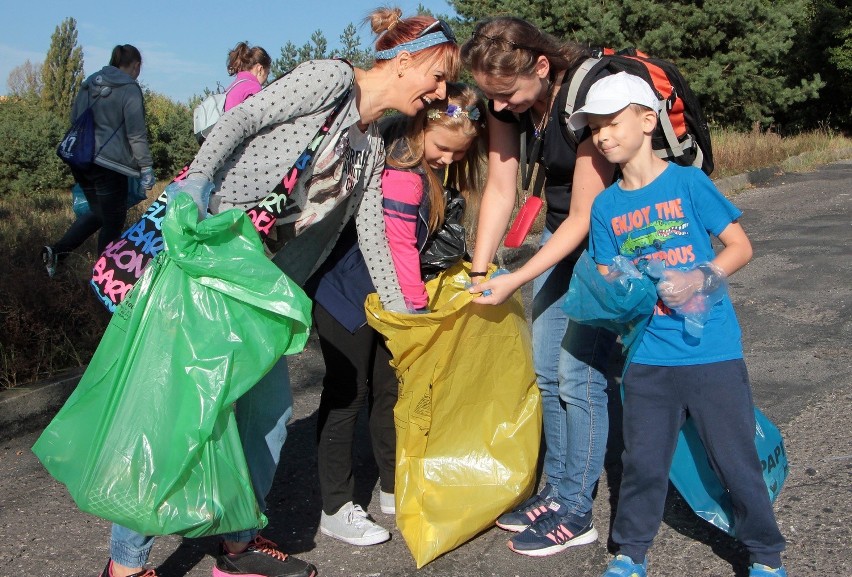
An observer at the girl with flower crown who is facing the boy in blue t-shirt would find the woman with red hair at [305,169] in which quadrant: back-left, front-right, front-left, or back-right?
back-right

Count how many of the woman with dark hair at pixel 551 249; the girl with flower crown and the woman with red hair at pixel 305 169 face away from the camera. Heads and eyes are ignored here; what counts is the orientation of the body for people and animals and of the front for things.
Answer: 0

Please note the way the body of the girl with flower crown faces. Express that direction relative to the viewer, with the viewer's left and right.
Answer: facing the viewer and to the right of the viewer

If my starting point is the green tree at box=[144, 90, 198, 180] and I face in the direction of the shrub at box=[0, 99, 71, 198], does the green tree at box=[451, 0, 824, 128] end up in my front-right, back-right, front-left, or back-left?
back-left

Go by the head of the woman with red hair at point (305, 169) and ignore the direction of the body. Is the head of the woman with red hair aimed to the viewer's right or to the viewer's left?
to the viewer's right

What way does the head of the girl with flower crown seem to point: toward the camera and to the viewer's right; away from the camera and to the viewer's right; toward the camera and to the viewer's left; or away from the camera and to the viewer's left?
toward the camera and to the viewer's right

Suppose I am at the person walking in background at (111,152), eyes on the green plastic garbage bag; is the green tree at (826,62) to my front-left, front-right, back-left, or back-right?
back-left

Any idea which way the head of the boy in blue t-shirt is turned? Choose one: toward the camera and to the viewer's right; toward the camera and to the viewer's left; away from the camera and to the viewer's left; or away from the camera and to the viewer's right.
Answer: toward the camera and to the viewer's left

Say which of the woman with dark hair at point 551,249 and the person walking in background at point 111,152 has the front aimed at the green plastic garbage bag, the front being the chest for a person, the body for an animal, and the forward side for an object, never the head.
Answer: the woman with dark hair

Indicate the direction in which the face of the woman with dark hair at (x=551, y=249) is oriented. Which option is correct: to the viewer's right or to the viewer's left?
to the viewer's left

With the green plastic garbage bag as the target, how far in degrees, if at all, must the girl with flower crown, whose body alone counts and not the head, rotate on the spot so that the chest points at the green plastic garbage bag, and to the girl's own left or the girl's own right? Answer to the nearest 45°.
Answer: approximately 90° to the girl's own right

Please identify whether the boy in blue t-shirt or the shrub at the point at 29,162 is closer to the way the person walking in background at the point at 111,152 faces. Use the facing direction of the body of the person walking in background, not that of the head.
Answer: the shrub

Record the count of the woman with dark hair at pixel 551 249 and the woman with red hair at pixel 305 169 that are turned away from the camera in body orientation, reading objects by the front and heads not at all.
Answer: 0

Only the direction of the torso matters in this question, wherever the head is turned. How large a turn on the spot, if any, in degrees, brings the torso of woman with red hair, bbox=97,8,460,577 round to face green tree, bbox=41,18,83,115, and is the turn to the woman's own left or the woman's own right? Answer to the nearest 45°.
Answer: approximately 135° to the woman's own left

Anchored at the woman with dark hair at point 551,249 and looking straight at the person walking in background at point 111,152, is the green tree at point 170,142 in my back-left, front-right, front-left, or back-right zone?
front-right

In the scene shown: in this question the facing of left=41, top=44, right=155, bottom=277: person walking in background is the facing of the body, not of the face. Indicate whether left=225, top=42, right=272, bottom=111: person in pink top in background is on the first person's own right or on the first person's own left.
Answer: on the first person's own right

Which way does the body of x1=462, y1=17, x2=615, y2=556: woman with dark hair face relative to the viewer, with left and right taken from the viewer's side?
facing the viewer and to the left of the viewer

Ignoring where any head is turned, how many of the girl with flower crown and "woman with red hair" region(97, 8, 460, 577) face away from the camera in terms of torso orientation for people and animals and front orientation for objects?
0

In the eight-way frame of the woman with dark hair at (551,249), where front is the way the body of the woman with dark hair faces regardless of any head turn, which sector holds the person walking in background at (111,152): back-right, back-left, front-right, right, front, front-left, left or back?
right
